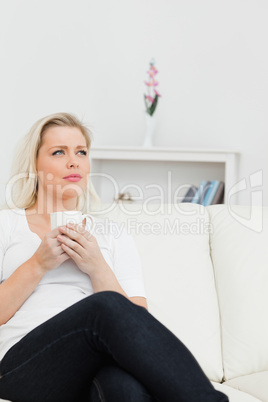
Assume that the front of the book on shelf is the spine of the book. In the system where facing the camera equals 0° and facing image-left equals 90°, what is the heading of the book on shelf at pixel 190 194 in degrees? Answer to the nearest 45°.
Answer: approximately 0°

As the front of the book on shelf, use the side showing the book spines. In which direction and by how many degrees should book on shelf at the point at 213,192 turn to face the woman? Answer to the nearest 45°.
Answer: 0° — it already faces them
